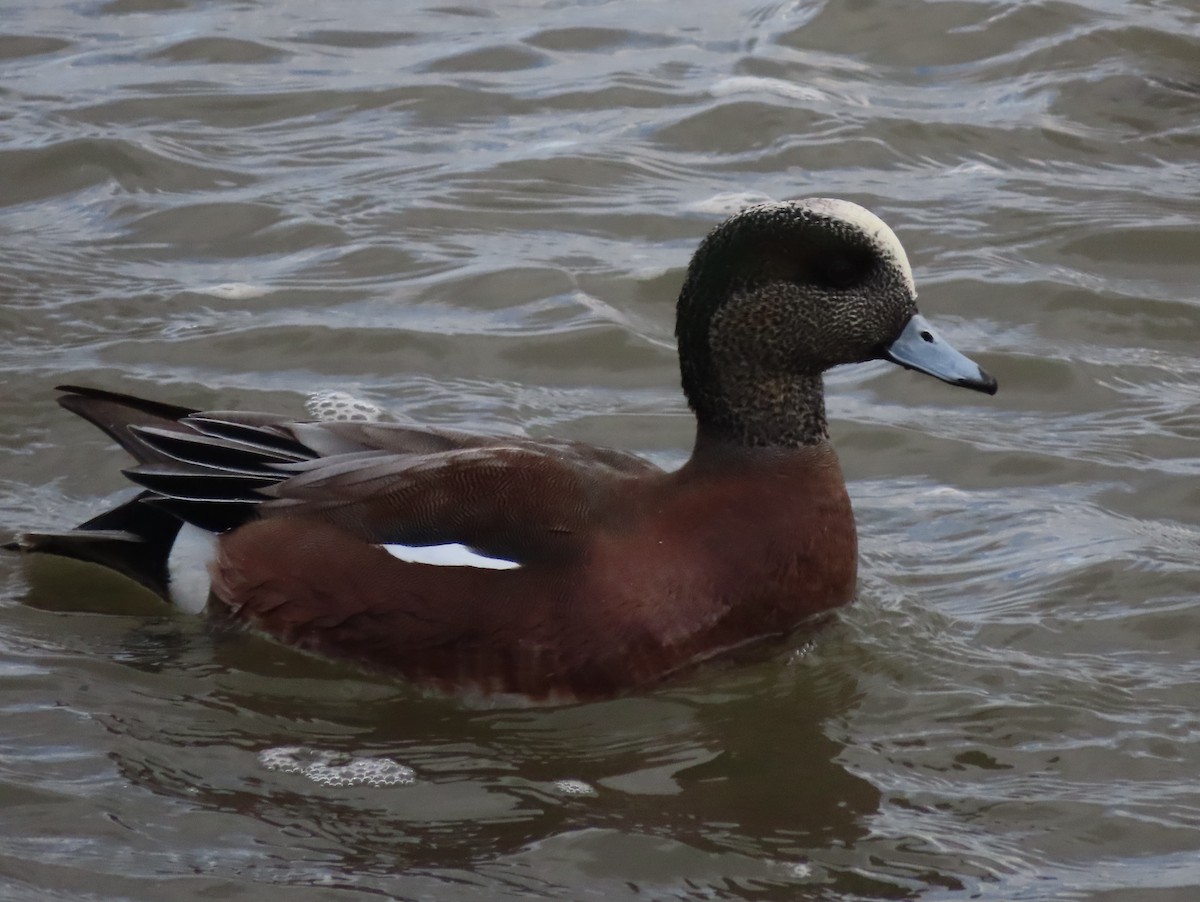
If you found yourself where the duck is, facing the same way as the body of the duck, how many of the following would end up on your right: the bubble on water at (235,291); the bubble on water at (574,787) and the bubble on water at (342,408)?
1

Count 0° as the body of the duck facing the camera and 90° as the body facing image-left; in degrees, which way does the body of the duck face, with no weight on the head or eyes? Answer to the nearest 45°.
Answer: approximately 270°

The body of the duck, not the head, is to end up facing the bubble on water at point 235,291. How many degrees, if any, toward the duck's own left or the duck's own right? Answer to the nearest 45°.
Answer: approximately 135° to the duck's own left

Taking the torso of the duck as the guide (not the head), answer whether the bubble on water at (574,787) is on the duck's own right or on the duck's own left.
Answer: on the duck's own right
